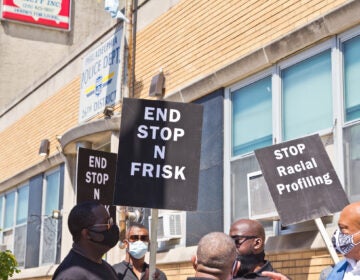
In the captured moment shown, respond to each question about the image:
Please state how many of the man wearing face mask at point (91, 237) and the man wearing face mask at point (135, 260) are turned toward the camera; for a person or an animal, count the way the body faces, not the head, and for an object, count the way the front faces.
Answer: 1

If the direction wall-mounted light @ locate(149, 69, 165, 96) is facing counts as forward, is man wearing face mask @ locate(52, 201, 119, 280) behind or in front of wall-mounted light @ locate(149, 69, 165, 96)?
in front

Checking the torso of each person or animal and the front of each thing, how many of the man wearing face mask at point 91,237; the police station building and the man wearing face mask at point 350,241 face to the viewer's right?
1

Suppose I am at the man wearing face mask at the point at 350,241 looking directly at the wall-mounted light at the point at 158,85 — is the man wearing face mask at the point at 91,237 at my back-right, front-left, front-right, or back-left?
front-left

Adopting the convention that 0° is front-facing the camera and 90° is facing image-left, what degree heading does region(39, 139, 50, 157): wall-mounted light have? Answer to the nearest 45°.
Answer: approximately 45°

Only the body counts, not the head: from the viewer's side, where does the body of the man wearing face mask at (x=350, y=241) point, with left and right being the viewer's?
facing the viewer and to the left of the viewer

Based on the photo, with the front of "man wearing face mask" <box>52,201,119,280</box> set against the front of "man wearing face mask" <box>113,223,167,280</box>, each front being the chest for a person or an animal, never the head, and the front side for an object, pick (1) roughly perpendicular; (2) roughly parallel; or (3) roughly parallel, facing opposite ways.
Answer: roughly perpendicular

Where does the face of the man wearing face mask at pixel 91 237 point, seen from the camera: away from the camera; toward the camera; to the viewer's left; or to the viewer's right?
to the viewer's right

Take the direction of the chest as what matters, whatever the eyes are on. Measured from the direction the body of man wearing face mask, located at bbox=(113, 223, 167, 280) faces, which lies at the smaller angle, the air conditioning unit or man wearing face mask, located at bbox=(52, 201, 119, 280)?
the man wearing face mask

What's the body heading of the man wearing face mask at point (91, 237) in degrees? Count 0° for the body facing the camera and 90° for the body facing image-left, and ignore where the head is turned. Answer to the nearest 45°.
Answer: approximately 270°

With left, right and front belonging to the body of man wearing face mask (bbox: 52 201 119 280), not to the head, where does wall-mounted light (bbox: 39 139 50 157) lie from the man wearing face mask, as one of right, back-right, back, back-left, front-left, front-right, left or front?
left

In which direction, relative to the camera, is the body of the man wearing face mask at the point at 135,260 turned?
toward the camera

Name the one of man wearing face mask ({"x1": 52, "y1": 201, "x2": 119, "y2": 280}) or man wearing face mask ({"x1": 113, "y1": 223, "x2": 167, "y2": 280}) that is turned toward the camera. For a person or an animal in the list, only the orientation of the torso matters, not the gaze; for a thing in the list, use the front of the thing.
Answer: man wearing face mask ({"x1": 113, "y1": 223, "x2": 167, "y2": 280})

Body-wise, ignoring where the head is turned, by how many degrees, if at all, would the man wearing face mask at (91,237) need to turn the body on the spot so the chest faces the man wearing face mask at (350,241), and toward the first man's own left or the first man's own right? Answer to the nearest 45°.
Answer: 0° — they already face them
